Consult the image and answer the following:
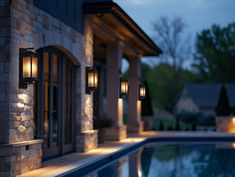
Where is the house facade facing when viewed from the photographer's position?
facing the viewer and to the right of the viewer

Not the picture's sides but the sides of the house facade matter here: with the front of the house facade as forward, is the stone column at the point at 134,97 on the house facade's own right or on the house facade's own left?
on the house facade's own left

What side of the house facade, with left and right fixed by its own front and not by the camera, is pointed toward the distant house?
left

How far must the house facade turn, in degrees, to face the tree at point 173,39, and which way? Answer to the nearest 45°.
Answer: approximately 135° to its left
